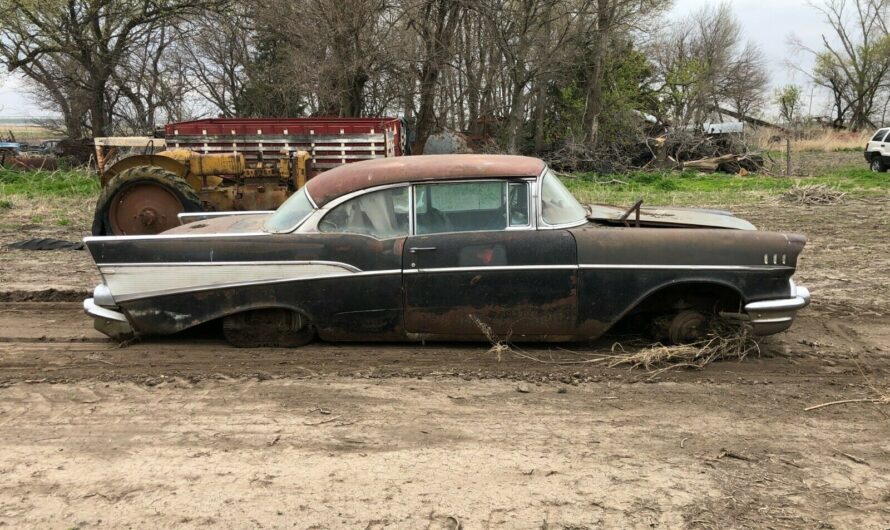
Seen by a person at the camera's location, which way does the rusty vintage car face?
facing to the right of the viewer

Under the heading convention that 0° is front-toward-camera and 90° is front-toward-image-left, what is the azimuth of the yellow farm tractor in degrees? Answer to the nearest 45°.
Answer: approximately 270°

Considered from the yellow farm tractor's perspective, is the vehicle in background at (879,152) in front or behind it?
in front

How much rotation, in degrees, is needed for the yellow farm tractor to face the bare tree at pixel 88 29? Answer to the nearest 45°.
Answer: approximately 90° to its left

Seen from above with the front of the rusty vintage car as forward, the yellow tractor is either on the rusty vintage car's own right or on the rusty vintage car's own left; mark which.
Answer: on the rusty vintage car's own left

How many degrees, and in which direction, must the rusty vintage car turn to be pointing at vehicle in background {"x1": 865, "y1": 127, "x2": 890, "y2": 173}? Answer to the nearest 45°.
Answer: approximately 45° to its left

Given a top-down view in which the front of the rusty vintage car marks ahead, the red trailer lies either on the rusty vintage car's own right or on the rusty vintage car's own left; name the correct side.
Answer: on the rusty vintage car's own left
